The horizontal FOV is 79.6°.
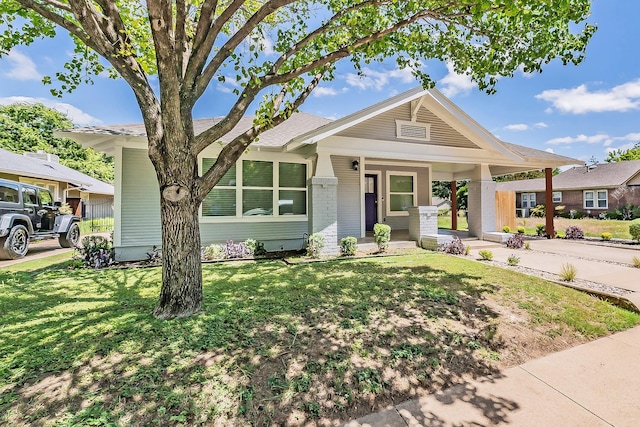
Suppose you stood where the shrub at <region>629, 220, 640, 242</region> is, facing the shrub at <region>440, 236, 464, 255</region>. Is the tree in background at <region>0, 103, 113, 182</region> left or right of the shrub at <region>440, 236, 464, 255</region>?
right

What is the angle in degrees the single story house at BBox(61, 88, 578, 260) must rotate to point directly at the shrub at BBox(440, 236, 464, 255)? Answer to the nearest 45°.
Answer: approximately 45° to its left

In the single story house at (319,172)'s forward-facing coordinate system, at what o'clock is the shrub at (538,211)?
The shrub is roughly at 9 o'clock from the single story house.

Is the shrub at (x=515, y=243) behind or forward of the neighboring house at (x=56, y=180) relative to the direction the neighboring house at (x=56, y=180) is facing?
forward

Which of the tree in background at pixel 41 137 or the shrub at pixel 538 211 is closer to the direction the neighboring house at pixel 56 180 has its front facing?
the shrub

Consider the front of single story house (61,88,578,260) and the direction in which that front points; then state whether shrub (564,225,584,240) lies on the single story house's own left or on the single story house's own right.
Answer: on the single story house's own left

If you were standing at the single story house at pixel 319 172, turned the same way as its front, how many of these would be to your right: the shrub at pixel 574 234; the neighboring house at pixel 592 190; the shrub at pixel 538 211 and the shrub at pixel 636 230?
0

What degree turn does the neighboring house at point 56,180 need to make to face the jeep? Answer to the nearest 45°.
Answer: approximately 45° to its right

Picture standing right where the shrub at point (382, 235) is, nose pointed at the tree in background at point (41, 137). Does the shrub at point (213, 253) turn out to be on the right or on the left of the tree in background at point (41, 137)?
left

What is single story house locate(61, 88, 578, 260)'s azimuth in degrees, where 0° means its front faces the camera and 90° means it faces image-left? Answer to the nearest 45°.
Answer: approximately 315°

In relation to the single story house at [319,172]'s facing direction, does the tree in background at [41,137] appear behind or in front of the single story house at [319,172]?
behind

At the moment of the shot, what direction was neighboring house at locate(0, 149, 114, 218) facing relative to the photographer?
facing the viewer and to the right of the viewer
